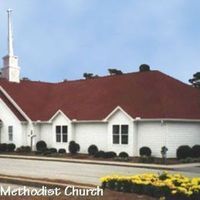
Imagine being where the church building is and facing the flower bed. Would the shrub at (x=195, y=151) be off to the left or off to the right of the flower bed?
left
